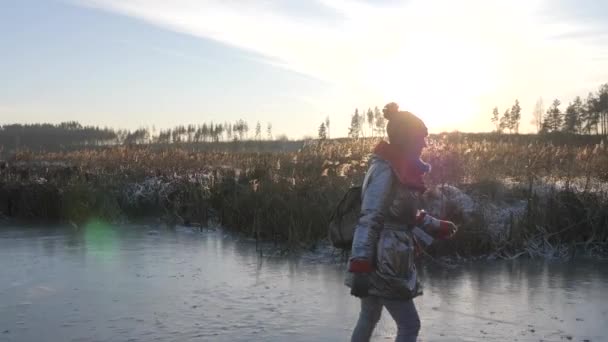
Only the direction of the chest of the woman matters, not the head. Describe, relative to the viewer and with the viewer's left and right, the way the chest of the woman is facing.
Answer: facing to the right of the viewer
